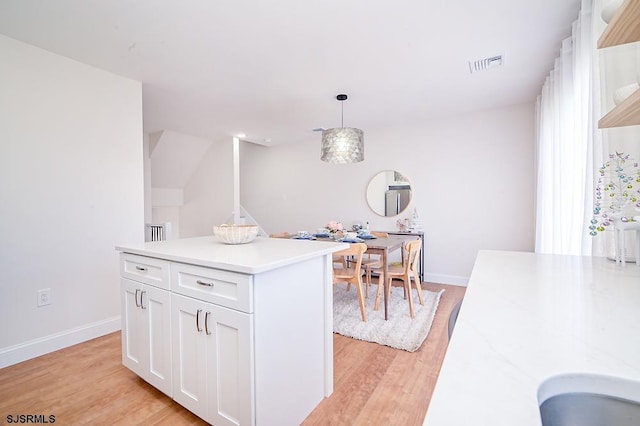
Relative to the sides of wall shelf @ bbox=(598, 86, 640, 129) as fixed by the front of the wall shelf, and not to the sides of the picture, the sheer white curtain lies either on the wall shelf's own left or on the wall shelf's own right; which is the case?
on the wall shelf's own right

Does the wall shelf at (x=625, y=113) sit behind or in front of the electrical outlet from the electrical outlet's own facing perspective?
in front

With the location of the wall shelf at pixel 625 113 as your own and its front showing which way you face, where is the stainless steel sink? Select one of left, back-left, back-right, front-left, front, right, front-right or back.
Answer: front-left

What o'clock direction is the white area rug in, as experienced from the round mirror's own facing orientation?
The white area rug is roughly at 12 o'clock from the round mirror.

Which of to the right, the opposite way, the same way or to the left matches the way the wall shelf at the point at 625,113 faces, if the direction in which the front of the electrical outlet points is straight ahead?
the opposite way

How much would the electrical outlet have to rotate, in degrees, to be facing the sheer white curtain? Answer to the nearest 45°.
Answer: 0° — it already faces it

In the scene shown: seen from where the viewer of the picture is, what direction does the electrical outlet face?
facing the viewer and to the right of the viewer

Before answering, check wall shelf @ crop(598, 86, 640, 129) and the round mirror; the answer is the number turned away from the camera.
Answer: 0

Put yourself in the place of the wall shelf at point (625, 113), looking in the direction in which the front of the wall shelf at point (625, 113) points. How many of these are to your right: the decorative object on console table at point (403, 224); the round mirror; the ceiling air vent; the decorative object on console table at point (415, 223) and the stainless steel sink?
4

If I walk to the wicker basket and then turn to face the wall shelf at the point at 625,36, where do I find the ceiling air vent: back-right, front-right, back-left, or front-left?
front-left

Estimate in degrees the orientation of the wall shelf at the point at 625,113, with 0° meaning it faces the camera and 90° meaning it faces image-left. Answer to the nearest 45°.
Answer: approximately 45°

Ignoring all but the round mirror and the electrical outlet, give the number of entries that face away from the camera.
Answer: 0

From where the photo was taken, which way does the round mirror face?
toward the camera

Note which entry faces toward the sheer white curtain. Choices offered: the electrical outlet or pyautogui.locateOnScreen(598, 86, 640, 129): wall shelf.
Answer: the electrical outlet

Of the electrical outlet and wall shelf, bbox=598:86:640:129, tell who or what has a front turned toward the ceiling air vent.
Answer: the electrical outlet

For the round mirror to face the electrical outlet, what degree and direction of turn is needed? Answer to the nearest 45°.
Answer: approximately 45° to its right

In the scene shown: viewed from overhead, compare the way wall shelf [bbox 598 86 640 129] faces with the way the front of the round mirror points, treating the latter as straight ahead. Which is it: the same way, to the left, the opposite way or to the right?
to the right
